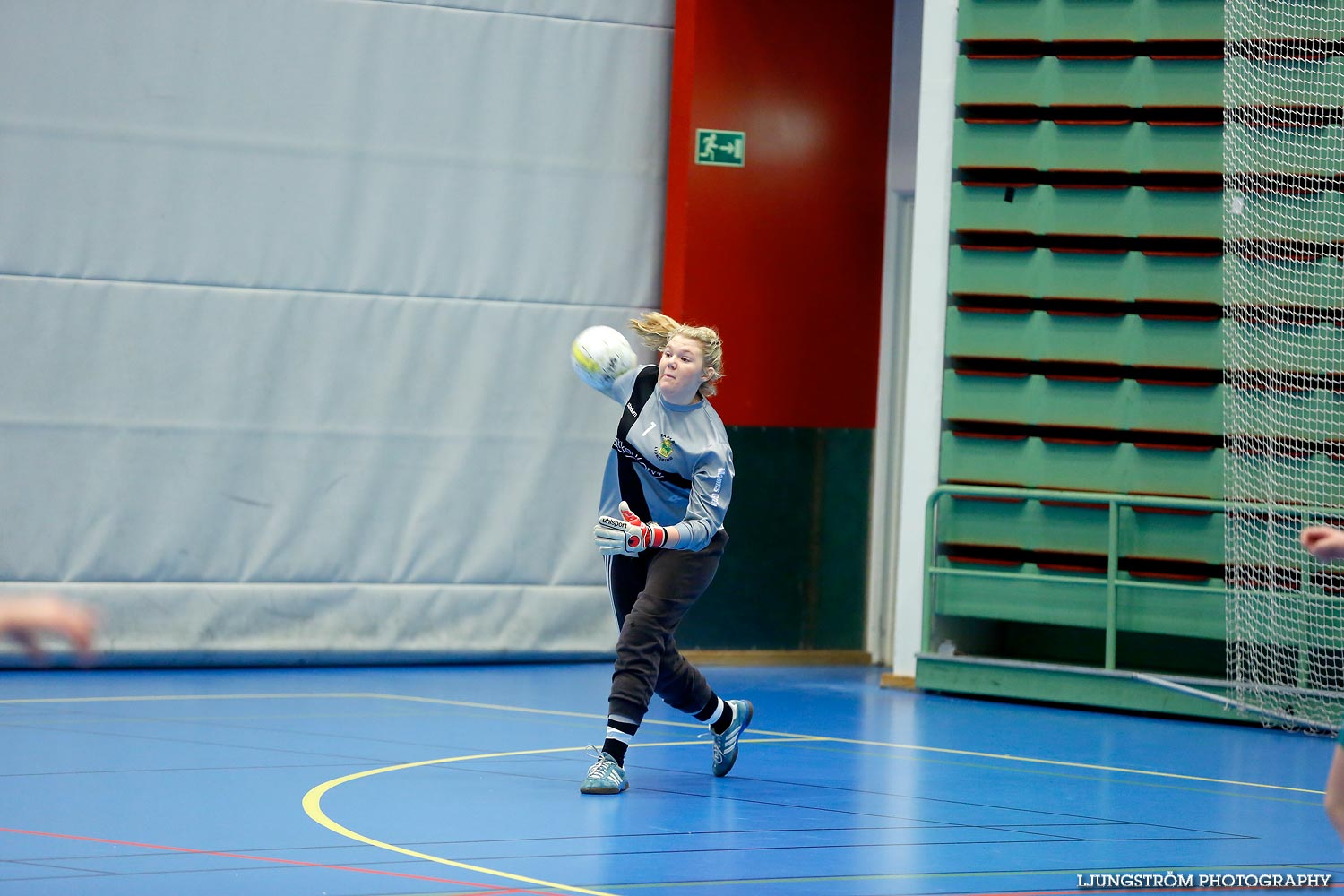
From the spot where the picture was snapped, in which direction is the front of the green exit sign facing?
facing the viewer

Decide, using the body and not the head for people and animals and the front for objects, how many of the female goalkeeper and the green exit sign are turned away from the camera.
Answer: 0

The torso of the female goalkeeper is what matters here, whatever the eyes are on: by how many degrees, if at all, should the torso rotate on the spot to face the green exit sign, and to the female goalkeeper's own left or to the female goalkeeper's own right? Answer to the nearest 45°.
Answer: approximately 135° to the female goalkeeper's own right

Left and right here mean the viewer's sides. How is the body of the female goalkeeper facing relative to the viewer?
facing the viewer and to the left of the viewer

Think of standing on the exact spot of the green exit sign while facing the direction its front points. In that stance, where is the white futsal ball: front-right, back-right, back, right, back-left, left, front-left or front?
front

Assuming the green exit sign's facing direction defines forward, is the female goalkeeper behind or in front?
in front

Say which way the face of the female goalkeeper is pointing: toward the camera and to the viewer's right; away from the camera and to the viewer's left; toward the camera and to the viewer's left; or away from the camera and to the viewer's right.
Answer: toward the camera and to the viewer's left
